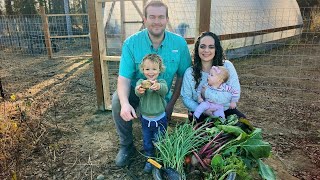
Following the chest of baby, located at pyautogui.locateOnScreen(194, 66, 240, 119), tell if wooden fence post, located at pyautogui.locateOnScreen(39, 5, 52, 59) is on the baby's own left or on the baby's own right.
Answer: on the baby's own right

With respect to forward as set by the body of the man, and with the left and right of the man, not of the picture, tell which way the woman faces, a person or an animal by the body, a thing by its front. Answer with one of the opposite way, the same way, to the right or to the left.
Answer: the same way

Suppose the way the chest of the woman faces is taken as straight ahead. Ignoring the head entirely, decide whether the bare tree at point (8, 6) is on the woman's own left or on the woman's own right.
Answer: on the woman's own right

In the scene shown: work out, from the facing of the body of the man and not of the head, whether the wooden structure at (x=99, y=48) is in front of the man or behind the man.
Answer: behind

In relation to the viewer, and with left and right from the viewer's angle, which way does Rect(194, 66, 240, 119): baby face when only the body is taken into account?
facing the viewer and to the left of the viewer

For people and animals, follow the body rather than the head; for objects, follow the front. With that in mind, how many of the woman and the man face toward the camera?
2

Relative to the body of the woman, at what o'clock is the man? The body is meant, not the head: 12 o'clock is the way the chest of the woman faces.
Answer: The man is roughly at 3 o'clock from the woman.

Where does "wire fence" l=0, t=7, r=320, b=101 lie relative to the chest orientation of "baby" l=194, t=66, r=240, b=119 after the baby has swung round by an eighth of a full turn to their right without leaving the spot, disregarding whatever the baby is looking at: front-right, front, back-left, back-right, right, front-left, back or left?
right

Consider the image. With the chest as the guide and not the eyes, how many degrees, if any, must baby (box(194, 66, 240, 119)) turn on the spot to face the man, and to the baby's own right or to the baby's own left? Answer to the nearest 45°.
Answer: approximately 45° to the baby's own right

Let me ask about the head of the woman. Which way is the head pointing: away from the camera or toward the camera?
toward the camera

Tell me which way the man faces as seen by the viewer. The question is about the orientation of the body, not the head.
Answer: toward the camera

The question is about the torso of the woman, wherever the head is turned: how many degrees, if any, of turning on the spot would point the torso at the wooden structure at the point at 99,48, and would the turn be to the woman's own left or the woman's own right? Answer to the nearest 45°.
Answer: approximately 135° to the woman's own right

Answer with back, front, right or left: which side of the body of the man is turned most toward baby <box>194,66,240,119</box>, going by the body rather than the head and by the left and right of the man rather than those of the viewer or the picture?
left

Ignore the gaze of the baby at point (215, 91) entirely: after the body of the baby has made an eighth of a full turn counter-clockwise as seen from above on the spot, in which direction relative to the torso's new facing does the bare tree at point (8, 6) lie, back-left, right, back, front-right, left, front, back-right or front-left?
back-right

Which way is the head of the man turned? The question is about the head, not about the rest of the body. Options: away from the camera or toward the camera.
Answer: toward the camera

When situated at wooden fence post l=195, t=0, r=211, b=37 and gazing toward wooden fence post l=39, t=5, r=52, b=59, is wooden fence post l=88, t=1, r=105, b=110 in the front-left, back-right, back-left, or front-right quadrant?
front-left
